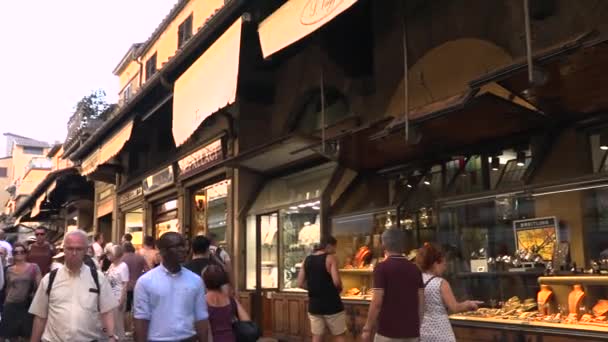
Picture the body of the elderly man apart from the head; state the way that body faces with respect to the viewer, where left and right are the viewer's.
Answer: facing the viewer

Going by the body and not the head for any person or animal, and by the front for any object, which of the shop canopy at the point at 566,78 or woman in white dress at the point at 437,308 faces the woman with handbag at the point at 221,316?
the shop canopy

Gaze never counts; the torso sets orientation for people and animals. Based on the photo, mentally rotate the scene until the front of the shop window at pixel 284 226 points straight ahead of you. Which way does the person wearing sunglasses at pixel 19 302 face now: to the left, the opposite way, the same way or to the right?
to the left

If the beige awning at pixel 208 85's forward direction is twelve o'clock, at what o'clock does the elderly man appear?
The elderly man is roughly at 11 o'clock from the beige awning.

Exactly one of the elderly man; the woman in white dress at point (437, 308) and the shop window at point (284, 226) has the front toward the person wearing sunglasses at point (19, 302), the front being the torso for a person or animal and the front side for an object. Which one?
the shop window

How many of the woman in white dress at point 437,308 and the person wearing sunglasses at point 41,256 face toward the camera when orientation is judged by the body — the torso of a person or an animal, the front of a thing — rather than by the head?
1

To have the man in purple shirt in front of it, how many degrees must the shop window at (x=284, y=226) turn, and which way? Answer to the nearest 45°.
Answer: approximately 45° to its left

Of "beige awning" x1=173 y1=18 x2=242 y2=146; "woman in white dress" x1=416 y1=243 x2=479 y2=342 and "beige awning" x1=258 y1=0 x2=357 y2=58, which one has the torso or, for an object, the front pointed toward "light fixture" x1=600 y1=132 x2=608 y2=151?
the woman in white dress

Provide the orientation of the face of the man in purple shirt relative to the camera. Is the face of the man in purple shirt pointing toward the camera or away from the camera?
away from the camera

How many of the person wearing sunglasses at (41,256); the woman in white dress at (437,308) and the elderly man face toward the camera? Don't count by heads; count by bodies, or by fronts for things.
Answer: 2

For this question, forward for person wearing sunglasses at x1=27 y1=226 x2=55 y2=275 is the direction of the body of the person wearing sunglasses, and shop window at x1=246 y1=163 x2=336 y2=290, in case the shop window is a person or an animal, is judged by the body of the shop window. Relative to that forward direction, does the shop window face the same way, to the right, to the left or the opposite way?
to the right

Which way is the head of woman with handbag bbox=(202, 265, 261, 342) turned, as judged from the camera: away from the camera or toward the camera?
away from the camera

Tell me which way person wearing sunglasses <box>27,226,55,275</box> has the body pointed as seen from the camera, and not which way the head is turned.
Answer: toward the camera
